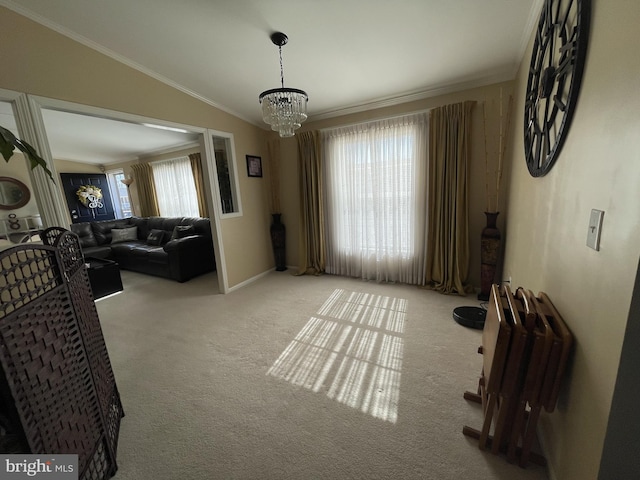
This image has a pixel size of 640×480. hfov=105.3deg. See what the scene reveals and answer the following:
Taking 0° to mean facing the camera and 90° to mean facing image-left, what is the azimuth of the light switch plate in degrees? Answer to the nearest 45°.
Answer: approximately 45°

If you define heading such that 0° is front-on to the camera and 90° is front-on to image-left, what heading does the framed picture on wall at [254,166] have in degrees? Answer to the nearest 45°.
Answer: approximately 315°

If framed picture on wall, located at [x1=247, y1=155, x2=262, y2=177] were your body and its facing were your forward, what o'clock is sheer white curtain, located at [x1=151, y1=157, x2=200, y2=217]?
The sheer white curtain is roughly at 6 o'clock from the framed picture on wall.

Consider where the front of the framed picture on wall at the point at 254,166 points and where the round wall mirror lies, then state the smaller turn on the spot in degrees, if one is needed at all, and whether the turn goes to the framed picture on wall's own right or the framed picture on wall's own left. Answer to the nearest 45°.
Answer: approximately 135° to the framed picture on wall's own right

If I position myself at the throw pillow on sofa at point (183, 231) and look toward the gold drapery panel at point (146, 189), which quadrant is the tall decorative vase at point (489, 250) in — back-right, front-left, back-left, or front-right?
back-right

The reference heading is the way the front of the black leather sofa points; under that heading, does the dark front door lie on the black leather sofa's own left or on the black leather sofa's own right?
on the black leather sofa's own right

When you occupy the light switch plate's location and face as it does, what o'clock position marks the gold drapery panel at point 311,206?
The gold drapery panel is roughly at 2 o'clock from the light switch plate.

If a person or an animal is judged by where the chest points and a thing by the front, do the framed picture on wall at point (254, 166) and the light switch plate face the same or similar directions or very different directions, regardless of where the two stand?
very different directions

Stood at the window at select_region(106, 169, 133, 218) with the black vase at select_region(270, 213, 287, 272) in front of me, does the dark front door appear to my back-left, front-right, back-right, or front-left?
back-right

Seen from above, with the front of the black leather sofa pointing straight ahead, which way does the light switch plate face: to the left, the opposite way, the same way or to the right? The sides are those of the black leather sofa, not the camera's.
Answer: to the right

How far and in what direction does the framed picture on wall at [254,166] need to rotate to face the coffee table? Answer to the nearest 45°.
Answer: approximately 135° to its right

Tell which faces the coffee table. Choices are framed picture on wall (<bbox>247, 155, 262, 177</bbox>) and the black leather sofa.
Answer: the black leather sofa

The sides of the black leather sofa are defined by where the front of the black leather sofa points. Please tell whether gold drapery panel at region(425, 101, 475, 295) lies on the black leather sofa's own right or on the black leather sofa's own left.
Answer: on the black leather sofa's own left
